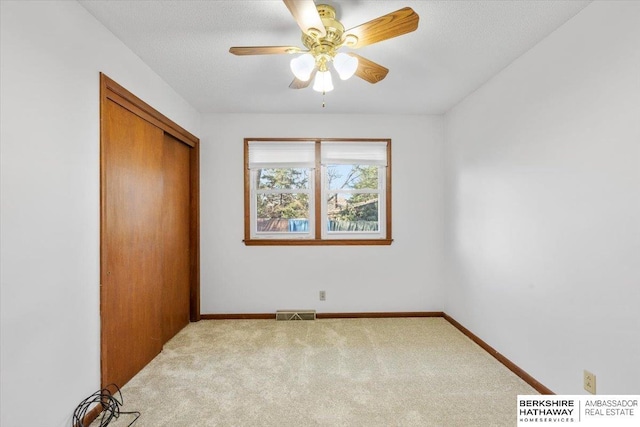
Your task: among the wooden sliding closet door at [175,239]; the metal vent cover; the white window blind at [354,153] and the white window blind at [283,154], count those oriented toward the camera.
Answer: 3

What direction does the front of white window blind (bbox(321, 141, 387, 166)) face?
toward the camera

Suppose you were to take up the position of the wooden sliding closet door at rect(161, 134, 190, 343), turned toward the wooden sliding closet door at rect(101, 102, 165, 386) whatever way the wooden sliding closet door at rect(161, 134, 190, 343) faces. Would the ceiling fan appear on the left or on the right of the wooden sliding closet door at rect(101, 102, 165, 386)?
left

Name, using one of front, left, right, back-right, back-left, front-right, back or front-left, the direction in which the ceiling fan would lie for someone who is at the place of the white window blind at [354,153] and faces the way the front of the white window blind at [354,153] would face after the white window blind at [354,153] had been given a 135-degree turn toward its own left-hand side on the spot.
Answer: back-right

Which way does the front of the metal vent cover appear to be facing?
toward the camera

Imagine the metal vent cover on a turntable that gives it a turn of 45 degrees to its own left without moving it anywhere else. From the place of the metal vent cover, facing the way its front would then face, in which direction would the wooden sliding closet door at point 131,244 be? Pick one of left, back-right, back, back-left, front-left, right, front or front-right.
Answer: right

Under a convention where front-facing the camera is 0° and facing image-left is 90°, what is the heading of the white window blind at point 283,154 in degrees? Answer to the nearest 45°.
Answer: approximately 0°

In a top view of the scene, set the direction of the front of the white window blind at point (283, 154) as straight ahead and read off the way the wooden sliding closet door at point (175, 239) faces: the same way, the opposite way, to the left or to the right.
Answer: to the left

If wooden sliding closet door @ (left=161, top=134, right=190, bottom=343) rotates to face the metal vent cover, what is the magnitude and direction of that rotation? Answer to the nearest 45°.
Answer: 0° — it already faces it

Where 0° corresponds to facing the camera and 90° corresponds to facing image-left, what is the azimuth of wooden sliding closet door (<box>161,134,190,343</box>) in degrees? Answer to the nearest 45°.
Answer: approximately 270°

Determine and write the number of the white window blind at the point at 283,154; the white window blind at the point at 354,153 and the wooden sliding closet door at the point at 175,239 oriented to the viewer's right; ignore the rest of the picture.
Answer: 1

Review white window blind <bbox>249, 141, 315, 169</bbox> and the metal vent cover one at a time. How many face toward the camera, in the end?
2

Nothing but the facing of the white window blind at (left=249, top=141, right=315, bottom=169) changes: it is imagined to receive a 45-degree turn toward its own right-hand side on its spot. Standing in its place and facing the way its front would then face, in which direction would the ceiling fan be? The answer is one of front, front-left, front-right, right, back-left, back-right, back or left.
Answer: front-left

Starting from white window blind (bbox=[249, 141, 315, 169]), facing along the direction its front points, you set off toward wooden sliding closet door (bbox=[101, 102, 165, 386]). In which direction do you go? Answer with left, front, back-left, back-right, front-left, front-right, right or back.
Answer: front-right

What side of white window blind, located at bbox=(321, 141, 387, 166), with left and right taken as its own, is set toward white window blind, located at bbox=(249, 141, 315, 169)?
right
